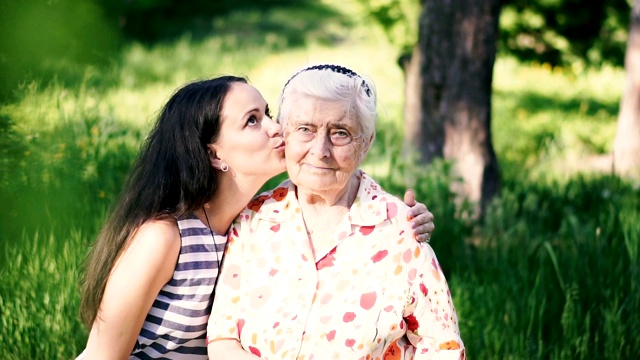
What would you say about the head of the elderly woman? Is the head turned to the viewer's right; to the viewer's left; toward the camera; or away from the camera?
toward the camera

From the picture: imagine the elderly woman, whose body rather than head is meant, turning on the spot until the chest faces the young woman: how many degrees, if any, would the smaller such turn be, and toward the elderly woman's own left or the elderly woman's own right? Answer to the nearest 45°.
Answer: approximately 90° to the elderly woman's own right

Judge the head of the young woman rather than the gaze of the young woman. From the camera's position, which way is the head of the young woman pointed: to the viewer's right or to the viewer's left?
to the viewer's right

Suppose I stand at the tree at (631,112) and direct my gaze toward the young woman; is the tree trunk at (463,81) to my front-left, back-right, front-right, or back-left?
front-right

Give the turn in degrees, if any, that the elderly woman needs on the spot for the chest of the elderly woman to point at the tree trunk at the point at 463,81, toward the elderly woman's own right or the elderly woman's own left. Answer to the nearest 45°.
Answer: approximately 180°

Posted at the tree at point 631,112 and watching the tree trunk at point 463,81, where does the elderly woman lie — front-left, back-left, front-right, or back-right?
front-left

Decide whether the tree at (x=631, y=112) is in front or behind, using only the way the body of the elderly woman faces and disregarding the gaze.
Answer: behind

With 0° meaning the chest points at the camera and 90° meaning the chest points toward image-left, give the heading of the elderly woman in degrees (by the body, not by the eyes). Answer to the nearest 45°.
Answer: approximately 0°
